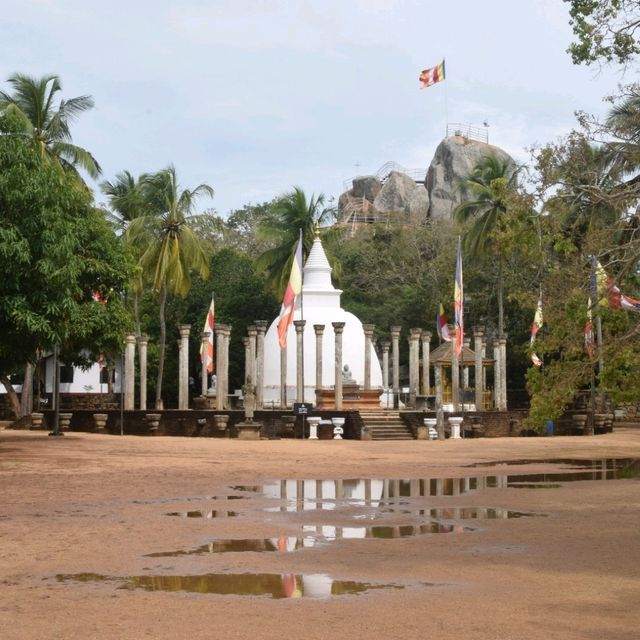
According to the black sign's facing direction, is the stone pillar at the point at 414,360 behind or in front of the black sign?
behind

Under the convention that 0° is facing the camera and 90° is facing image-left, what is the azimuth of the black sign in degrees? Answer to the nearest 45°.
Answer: approximately 0°

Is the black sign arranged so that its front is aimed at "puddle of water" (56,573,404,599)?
yes

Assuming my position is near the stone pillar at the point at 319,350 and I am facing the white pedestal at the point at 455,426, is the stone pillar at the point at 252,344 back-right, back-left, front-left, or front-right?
back-right

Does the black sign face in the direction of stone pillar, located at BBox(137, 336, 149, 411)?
no

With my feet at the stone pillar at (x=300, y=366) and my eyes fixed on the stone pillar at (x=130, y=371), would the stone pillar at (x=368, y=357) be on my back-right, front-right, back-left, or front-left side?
back-right

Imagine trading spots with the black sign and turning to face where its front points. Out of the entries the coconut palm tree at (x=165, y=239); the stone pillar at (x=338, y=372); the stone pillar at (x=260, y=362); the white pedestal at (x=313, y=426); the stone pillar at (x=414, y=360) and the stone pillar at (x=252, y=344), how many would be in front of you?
0

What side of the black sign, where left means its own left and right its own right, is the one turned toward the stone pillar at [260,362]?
back

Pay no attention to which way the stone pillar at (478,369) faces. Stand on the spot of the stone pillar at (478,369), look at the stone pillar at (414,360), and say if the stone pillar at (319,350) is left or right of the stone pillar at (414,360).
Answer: left

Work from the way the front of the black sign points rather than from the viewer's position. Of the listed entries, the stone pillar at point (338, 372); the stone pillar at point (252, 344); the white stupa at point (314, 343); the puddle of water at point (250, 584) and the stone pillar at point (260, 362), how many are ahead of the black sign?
1

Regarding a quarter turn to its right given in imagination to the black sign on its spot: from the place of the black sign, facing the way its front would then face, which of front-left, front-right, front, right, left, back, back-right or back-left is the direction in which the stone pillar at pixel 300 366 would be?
right

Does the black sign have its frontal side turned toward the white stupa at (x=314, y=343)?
no

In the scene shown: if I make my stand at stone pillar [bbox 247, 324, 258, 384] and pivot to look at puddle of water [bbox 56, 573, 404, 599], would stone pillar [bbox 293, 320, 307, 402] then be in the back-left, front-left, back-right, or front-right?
front-left

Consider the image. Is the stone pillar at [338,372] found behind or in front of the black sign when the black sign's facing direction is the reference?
behind

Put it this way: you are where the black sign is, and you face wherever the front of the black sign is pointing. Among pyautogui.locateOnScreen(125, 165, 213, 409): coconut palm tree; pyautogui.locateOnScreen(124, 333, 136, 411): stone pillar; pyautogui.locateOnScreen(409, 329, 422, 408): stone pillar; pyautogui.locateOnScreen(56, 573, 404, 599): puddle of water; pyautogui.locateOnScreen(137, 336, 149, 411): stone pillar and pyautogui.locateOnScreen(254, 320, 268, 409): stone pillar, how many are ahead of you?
1

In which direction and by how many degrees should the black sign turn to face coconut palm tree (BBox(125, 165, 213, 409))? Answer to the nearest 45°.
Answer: approximately 135° to its right

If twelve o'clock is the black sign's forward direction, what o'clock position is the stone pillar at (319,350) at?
The stone pillar is roughly at 6 o'clock from the black sign.
